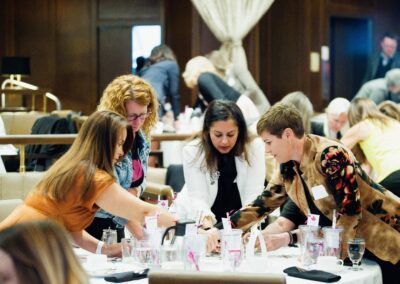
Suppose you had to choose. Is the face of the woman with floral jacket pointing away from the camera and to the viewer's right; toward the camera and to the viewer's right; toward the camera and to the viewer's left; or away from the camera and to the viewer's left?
toward the camera and to the viewer's left

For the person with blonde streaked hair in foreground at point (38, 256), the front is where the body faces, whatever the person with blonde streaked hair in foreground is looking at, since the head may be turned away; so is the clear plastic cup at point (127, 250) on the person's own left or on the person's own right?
on the person's own right

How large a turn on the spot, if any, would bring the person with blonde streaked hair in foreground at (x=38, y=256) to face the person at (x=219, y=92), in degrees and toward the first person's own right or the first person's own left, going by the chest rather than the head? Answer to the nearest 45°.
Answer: approximately 90° to the first person's own right

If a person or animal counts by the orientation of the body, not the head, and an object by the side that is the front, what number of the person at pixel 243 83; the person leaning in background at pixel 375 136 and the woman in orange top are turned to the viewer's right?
1

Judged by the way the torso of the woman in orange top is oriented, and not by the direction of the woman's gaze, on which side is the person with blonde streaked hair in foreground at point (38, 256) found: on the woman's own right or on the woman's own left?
on the woman's own right

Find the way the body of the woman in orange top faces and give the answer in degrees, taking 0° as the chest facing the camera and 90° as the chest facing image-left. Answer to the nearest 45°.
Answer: approximately 270°

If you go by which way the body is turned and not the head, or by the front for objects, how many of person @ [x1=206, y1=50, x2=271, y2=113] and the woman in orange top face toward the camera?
0

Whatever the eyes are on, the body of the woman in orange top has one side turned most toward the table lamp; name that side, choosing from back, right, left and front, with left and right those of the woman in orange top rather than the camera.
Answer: left

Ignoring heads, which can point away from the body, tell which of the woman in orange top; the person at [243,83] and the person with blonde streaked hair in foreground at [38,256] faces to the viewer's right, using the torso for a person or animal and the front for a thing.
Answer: the woman in orange top
